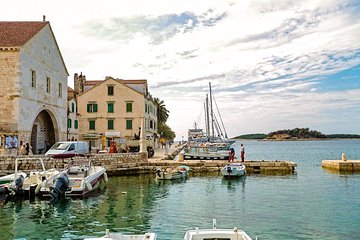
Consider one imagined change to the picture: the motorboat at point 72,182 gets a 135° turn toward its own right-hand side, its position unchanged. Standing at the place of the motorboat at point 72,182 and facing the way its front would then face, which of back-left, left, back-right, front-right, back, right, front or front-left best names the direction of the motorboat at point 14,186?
right

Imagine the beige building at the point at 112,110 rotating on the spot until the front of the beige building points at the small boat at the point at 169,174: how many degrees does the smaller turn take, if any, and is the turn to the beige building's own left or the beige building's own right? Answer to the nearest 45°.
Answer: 0° — it already faces it

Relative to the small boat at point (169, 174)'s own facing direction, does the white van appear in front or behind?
behind

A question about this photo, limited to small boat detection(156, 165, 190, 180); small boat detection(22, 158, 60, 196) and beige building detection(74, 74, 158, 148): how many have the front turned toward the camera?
1

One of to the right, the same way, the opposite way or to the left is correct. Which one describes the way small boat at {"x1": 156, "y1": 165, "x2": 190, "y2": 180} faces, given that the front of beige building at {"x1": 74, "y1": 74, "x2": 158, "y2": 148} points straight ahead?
to the left

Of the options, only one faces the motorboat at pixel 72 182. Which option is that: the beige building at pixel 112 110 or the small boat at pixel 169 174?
the beige building

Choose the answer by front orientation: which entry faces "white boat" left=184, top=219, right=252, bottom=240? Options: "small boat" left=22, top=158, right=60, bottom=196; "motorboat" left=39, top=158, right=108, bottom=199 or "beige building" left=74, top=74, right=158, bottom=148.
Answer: the beige building

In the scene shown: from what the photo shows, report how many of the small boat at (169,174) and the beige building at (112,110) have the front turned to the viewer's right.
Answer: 1

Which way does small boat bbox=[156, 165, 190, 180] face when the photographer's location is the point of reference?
facing to the right of the viewer

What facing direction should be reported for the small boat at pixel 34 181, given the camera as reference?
facing away from the viewer and to the right of the viewer

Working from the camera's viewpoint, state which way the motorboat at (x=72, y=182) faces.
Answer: facing away from the viewer and to the right of the viewer

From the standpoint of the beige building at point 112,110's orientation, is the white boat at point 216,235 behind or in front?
in front

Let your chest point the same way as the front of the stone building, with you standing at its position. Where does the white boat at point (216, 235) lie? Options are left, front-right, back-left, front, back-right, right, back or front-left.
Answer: front-right

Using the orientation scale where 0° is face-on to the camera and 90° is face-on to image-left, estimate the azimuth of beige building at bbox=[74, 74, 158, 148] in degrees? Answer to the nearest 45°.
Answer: approximately 0°
